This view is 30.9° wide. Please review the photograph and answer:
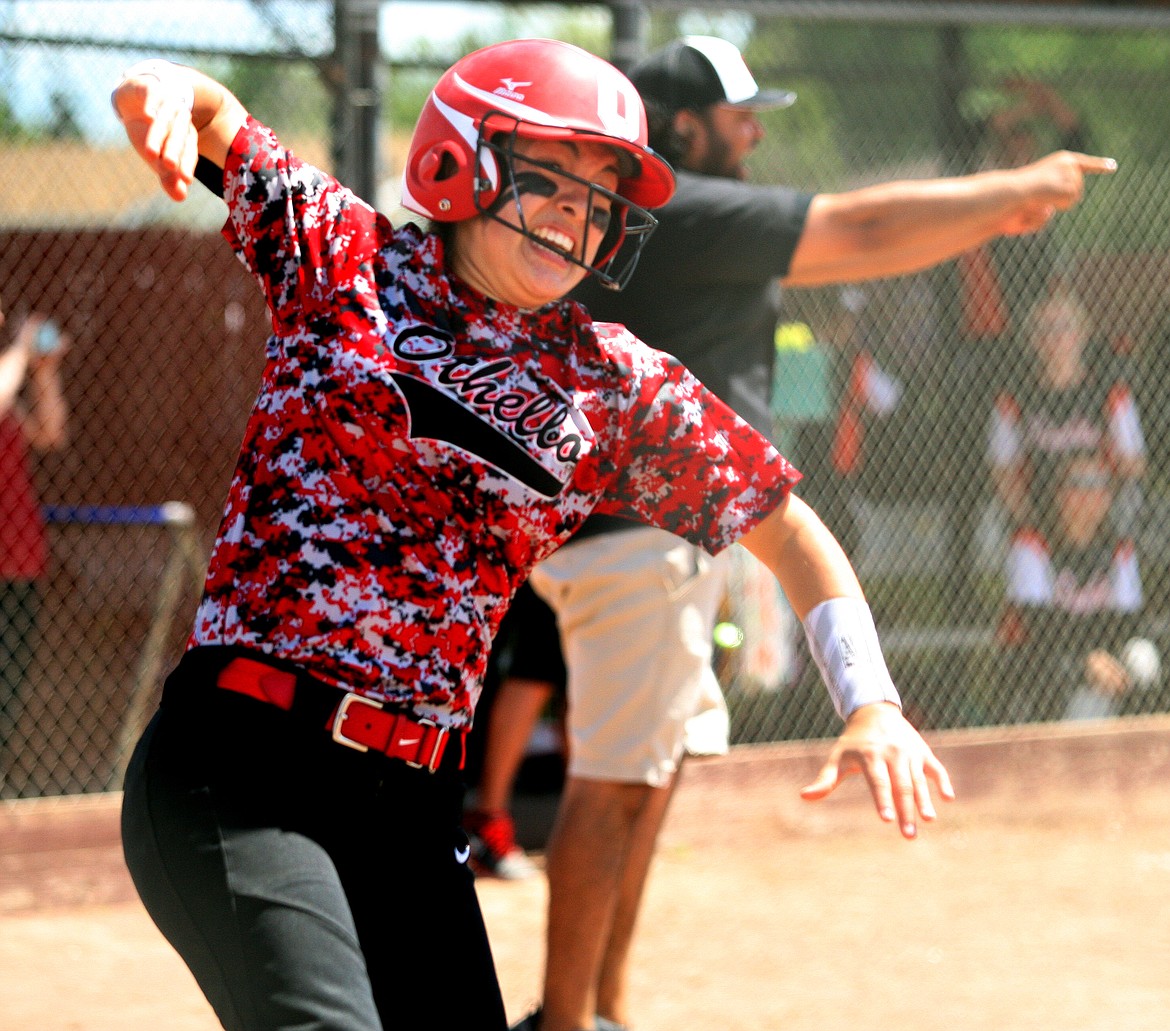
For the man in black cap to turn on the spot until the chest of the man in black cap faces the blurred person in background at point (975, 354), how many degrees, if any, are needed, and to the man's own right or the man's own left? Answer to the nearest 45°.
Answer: approximately 90° to the man's own left

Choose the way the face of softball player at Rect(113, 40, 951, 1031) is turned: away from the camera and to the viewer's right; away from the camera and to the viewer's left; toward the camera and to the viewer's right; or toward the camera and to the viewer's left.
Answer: toward the camera and to the viewer's right

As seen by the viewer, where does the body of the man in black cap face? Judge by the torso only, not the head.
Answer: to the viewer's right

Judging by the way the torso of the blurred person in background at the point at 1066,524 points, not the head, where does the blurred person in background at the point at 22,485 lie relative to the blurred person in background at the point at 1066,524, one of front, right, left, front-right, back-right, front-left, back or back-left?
front-right

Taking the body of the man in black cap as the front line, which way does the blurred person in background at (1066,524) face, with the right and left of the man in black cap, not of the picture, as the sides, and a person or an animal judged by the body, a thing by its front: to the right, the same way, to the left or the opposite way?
to the right

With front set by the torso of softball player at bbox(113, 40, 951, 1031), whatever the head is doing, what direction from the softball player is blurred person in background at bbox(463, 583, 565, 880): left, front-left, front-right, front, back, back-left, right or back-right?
back-left

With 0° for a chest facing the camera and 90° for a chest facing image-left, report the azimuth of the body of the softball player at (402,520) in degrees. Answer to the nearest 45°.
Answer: approximately 315°

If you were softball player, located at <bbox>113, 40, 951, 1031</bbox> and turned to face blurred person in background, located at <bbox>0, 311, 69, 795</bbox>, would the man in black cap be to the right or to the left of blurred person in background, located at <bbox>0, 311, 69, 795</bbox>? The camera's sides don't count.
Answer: right

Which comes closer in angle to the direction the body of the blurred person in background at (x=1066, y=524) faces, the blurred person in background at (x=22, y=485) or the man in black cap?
the man in black cap
